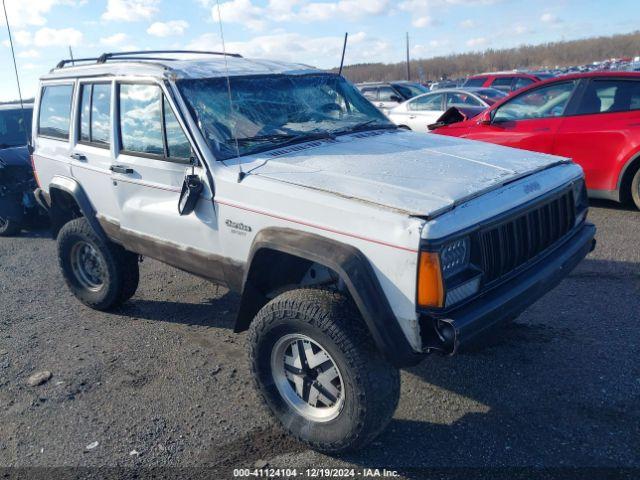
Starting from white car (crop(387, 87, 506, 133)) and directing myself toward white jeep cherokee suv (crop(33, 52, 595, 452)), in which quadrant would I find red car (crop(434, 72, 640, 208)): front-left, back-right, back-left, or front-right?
front-left

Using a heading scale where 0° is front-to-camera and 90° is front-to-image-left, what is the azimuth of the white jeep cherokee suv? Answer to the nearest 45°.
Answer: approximately 315°

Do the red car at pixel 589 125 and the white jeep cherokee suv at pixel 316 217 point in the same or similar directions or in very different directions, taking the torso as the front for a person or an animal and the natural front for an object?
very different directions

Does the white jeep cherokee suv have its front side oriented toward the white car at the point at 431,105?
no

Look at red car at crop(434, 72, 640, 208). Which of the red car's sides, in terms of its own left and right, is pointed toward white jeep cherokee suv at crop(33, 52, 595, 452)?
left

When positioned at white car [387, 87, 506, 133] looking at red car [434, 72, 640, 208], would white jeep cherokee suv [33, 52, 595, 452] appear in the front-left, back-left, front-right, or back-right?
front-right

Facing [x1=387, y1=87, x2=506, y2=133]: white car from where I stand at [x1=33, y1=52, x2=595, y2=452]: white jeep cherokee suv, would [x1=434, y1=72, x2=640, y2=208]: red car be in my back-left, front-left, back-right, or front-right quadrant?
front-right

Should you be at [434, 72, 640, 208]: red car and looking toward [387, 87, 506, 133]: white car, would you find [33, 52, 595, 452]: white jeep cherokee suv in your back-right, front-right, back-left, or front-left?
back-left

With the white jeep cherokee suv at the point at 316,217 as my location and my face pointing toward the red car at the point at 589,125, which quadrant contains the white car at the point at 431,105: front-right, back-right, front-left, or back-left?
front-left

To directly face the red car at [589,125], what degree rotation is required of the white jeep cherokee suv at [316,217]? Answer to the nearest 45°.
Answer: approximately 90° to its left

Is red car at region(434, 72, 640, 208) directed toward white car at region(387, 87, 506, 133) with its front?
no

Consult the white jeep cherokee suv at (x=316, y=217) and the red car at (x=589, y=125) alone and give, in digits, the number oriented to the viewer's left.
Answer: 1

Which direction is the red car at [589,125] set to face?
to the viewer's left
